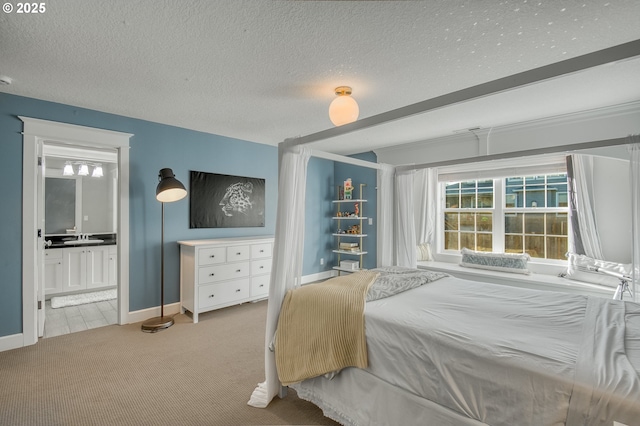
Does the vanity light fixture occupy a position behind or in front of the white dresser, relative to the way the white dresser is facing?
behind

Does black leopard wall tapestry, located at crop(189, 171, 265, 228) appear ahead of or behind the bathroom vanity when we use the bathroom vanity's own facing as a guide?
ahead

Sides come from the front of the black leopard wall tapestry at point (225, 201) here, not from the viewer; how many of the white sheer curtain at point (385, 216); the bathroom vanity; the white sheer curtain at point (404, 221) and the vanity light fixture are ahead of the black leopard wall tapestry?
2

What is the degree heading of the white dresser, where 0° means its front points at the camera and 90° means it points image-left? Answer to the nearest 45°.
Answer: approximately 315°

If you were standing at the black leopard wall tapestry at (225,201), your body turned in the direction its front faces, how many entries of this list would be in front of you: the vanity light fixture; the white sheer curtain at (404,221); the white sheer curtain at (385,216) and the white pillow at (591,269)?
3

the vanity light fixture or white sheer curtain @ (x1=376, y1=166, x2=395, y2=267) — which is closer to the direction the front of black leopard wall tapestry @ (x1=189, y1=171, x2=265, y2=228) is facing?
the white sheer curtain

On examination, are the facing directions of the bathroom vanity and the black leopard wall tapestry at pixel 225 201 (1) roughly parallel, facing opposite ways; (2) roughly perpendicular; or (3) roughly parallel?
roughly parallel

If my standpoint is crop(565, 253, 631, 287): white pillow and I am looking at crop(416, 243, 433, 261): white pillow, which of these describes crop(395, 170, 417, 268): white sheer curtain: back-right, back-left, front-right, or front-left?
front-left

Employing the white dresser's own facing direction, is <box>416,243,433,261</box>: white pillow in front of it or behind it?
in front

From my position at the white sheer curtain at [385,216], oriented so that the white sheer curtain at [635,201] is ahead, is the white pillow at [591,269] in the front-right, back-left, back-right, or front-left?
front-left

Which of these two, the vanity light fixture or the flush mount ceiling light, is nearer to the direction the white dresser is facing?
the flush mount ceiling light

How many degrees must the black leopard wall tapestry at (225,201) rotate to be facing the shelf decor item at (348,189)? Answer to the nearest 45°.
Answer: approximately 45° to its left

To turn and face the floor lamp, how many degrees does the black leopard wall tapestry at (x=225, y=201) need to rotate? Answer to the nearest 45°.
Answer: approximately 90° to its right

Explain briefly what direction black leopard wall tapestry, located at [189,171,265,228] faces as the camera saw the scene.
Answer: facing the viewer and to the right of the viewer

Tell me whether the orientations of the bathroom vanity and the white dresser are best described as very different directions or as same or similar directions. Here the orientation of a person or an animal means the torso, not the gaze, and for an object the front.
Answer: same or similar directions

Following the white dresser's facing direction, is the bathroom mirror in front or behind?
behind
